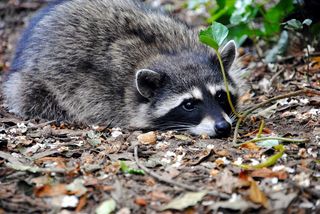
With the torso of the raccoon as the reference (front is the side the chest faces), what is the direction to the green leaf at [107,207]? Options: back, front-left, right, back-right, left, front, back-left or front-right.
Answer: front-right

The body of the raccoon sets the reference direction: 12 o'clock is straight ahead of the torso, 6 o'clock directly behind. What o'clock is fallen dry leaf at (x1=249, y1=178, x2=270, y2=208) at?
The fallen dry leaf is roughly at 1 o'clock from the raccoon.

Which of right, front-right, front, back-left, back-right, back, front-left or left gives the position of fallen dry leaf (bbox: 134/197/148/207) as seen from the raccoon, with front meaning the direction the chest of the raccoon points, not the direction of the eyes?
front-right

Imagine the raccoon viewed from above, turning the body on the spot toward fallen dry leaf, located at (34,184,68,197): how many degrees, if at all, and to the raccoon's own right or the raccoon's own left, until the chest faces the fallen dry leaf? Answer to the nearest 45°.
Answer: approximately 45° to the raccoon's own right

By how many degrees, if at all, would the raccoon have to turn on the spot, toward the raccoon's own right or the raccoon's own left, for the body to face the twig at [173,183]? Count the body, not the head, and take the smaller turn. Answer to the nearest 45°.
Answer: approximately 45° to the raccoon's own right

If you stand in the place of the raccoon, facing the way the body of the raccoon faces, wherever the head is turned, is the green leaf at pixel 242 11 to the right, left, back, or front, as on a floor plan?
left

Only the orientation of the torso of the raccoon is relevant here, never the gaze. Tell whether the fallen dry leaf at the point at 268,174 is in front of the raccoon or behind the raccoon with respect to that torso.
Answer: in front

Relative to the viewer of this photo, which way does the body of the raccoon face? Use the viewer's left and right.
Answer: facing the viewer and to the right of the viewer

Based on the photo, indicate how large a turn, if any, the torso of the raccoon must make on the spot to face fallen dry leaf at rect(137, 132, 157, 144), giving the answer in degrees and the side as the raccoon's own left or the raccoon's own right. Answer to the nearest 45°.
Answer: approximately 45° to the raccoon's own right
